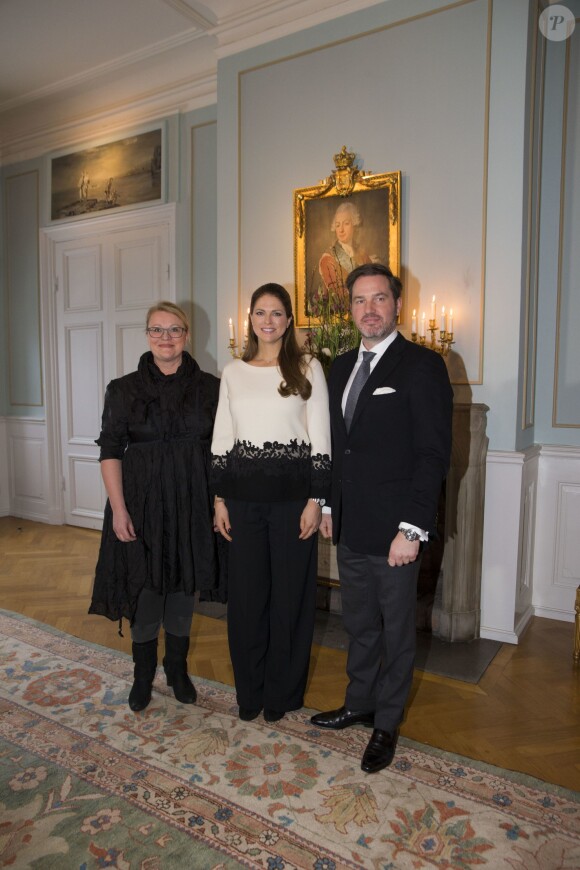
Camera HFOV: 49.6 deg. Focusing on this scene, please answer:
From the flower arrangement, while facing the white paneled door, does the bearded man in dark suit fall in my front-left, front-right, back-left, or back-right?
back-left

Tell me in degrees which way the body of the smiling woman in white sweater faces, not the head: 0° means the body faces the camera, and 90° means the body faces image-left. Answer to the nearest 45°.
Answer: approximately 0°

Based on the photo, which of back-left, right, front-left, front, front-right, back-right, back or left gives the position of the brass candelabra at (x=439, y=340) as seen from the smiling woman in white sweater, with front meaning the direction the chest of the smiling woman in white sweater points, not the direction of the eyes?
back-left

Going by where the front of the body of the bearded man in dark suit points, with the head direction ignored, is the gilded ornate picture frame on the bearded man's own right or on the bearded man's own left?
on the bearded man's own right

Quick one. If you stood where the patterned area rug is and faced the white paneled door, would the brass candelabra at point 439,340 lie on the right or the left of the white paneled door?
right
